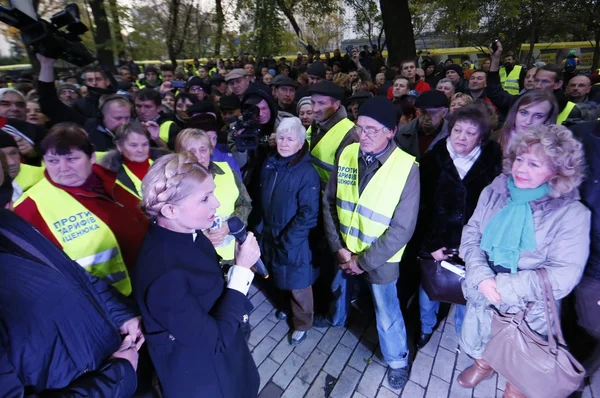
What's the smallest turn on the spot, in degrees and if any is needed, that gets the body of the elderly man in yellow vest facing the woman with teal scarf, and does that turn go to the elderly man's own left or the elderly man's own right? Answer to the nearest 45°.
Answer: approximately 90° to the elderly man's own left

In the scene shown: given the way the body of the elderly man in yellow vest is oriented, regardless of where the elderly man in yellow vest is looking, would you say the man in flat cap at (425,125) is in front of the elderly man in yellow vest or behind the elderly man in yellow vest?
behind

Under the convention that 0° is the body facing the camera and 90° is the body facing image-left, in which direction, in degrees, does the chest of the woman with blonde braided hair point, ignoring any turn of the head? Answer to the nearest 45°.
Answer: approximately 270°

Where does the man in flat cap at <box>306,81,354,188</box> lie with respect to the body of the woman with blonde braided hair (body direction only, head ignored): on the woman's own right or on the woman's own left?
on the woman's own left

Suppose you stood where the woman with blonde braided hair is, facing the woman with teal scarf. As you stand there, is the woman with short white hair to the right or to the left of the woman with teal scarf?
left

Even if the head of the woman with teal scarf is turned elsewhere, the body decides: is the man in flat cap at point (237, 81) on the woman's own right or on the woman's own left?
on the woman's own right

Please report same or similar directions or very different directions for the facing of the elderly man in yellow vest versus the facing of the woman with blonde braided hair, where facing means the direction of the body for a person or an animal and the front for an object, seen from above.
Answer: very different directions

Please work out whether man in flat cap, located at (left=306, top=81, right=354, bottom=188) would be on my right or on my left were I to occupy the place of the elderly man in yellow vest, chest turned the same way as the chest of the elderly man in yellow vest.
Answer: on my right

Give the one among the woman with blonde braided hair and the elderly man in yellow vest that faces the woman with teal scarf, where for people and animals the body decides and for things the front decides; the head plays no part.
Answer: the woman with blonde braided hair

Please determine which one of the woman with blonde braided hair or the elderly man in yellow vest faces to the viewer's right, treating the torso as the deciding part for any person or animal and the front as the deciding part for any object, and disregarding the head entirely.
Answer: the woman with blonde braided hair

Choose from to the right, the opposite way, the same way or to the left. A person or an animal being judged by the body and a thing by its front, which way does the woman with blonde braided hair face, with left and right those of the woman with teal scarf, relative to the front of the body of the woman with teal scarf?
the opposite way

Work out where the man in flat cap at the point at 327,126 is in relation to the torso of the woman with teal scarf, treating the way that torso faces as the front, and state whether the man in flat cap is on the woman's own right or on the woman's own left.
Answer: on the woman's own right
